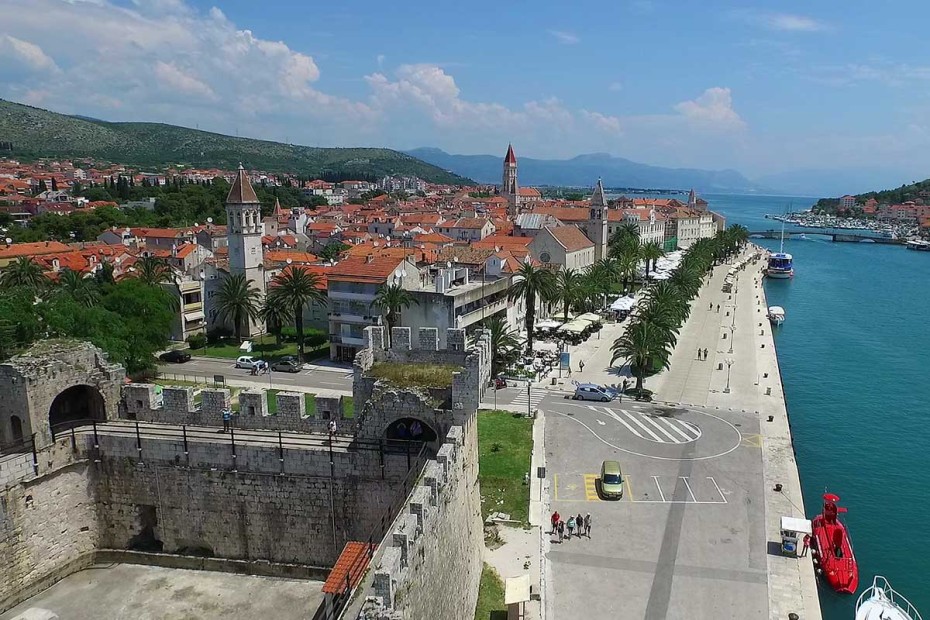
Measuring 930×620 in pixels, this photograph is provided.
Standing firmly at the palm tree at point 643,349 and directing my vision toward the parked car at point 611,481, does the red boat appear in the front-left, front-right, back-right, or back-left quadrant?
front-left

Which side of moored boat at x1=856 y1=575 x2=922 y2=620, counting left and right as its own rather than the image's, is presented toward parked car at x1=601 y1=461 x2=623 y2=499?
left

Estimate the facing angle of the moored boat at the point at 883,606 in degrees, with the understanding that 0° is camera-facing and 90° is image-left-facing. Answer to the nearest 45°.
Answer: approximately 180°

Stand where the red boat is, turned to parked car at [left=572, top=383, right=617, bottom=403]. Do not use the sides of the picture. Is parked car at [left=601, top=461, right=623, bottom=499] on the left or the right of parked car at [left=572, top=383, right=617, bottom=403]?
left

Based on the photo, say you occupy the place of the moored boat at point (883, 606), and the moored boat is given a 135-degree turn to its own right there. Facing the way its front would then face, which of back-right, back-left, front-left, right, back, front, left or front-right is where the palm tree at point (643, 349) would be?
back

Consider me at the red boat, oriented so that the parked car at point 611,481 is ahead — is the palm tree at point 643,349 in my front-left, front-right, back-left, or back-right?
front-right

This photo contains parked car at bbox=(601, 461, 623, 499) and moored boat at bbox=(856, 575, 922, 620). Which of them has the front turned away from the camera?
the moored boat

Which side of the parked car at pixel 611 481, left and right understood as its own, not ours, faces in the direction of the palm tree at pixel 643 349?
back

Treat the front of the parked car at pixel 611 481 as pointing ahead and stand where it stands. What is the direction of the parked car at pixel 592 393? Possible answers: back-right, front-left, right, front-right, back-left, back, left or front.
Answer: back

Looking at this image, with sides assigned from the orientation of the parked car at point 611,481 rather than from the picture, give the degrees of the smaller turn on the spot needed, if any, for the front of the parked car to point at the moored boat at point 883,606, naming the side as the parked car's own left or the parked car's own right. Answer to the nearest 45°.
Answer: approximately 45° to the parked car's own left
